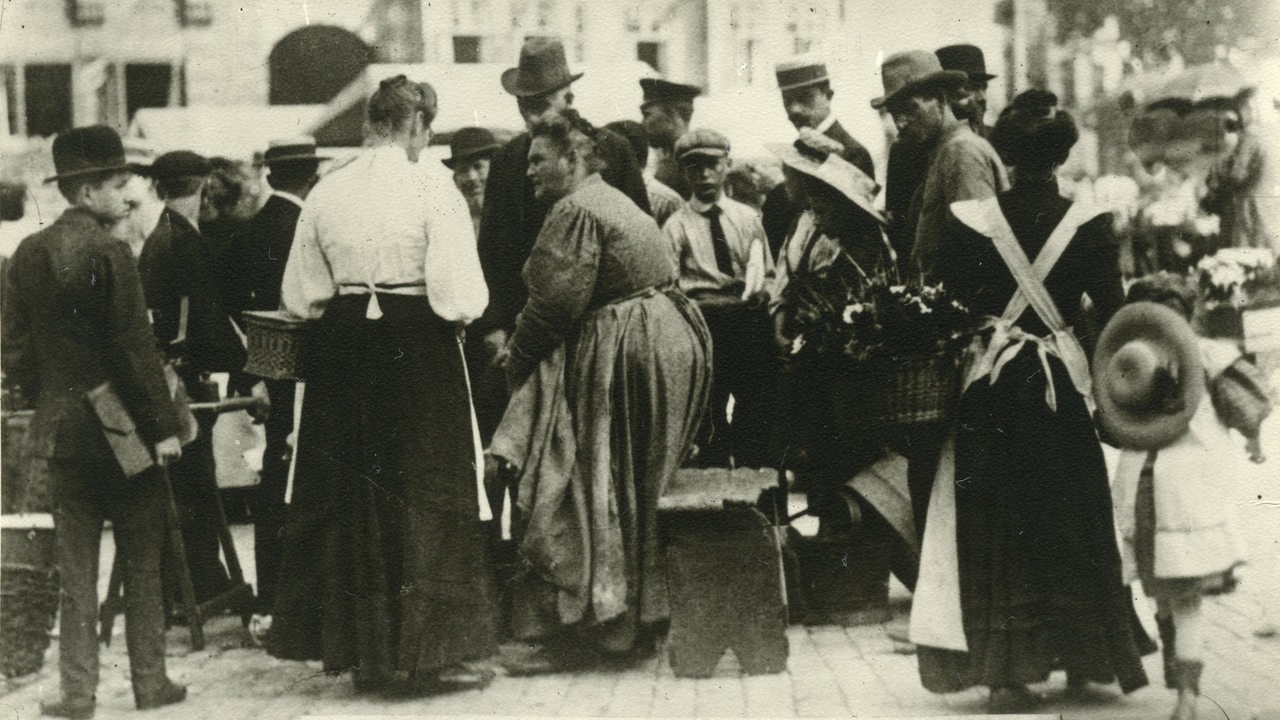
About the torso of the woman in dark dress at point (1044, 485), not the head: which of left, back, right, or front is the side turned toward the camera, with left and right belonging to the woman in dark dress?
back

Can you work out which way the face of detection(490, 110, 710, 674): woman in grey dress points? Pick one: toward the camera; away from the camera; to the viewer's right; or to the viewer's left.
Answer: to the viewer's left

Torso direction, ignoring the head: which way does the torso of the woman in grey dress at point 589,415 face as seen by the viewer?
to the viewer's left

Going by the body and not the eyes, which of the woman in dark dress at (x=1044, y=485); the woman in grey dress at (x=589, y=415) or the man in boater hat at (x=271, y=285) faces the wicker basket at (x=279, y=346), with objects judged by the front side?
the woman in grey dress at (x=589, y=415)

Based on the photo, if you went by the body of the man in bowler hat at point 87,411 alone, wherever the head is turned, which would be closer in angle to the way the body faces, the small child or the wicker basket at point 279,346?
the wicker basket

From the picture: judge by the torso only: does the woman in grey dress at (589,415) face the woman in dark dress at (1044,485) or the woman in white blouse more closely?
the woman in white blouse

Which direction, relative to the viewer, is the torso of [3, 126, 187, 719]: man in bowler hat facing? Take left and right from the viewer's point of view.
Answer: facing away from the viewer and to the right of the viewer

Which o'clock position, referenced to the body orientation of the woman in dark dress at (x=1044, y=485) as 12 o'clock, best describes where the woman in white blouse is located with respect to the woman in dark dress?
The woman in white blouse is roughly at 9 o'clock from the woman in dark dress.

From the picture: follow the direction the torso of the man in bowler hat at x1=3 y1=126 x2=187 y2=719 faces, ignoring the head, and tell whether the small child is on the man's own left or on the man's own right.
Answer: on the man's own right
